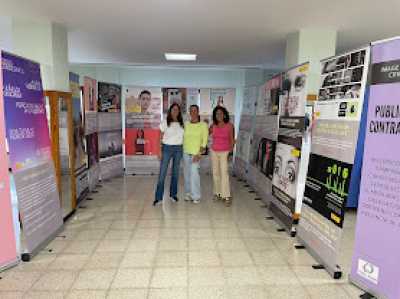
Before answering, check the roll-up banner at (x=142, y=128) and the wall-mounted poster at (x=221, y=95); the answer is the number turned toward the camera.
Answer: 2

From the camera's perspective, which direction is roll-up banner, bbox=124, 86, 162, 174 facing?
toward the camera

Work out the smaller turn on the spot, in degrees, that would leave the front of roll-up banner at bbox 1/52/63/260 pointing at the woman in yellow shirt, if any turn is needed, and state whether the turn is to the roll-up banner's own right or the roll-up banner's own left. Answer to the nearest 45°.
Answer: approximately 45° to the roll-up banner's own left

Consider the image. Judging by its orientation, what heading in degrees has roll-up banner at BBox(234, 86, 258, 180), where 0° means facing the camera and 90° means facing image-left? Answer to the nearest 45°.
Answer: approximately 45°

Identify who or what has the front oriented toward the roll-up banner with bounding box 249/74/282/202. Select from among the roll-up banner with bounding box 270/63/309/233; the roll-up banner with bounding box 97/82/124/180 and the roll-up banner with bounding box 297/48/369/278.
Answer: the roll-up banner with bounding box 97/82/124/180

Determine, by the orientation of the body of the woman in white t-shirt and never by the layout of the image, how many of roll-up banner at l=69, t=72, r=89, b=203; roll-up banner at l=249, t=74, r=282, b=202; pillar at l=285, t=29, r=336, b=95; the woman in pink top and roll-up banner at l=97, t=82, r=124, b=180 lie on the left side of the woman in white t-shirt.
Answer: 3

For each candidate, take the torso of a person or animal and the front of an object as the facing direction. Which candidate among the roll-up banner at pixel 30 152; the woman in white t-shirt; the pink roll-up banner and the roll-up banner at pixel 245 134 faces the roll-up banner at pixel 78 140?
the roll-up banner at pixel 245 134

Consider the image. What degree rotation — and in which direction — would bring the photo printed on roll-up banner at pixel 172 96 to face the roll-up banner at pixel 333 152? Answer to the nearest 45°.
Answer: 0° — it already faces it

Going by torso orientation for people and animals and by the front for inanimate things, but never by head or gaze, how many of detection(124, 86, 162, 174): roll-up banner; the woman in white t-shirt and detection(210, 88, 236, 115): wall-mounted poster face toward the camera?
3

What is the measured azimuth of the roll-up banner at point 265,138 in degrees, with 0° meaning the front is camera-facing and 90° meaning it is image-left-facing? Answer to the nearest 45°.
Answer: approximately 45°

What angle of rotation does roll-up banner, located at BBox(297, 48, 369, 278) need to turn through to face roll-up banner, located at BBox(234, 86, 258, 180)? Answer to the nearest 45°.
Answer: approximately 90° to its right

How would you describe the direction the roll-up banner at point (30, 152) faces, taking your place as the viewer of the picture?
facing the viewer and to the right of the viewer

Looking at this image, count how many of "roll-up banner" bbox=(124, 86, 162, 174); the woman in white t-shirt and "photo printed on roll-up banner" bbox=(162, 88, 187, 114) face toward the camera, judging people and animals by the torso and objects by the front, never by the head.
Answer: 3

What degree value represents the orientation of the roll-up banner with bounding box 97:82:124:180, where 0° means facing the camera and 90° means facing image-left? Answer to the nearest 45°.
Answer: approximately 315°
